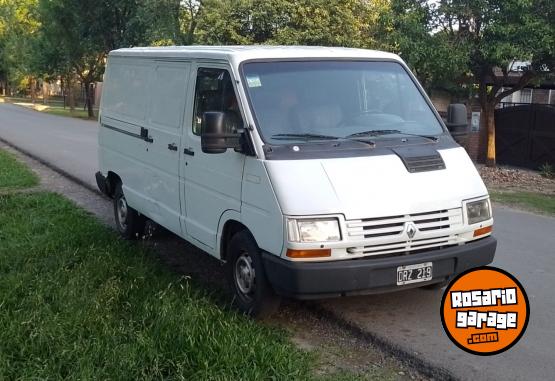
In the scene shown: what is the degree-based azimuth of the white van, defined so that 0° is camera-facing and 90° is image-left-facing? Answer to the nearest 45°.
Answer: approximately 315°

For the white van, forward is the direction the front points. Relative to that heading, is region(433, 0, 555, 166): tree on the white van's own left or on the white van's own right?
on the white van's own left

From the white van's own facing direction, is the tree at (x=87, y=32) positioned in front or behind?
behind

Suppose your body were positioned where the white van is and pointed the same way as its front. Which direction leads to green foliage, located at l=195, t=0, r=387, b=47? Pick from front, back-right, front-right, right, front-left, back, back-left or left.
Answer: back-left

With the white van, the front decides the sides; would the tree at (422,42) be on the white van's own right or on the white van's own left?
on the white van's own left
